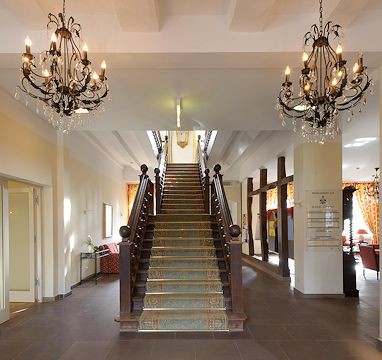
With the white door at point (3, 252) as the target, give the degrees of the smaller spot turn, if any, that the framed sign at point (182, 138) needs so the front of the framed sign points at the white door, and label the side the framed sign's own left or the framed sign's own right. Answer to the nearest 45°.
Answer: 0° — it already faces it

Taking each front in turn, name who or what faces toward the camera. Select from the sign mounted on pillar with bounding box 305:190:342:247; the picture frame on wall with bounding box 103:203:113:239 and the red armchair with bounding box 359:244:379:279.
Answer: the sign mounted on pillar

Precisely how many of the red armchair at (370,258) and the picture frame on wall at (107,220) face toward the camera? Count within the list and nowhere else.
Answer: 0

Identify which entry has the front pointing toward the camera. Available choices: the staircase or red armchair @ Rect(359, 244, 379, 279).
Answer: the staircase

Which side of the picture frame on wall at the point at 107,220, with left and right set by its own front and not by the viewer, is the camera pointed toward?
right

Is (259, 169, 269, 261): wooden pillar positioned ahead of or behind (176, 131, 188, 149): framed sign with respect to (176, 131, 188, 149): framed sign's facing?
ahead

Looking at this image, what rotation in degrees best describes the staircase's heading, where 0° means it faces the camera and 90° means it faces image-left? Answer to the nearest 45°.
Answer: approximately 0°

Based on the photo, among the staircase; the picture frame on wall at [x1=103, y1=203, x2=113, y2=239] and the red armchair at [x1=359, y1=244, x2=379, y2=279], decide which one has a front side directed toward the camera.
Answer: the staircase

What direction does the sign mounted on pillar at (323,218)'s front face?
toward the camera
